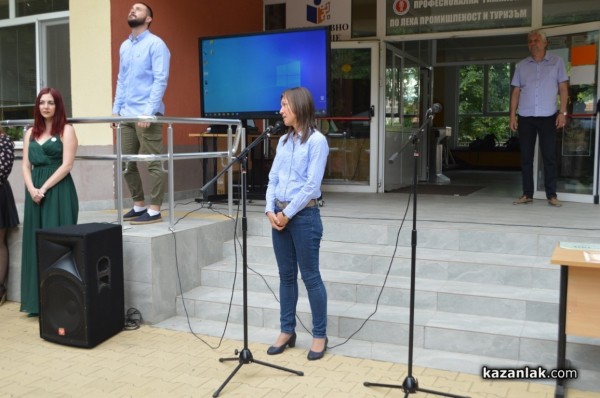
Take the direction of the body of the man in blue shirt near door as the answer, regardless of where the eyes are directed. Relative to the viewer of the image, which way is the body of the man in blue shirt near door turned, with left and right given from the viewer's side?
facing the viewer

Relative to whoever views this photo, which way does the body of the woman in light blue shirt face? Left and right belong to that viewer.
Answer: facing the viewer and to the left of the viewer

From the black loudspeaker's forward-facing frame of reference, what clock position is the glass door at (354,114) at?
The glass door is roughly at 6 o'clock from the black loudspeaker.

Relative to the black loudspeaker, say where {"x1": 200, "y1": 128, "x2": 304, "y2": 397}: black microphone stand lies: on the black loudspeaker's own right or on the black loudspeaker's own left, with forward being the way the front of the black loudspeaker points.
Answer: on the black loudspeaker's own left

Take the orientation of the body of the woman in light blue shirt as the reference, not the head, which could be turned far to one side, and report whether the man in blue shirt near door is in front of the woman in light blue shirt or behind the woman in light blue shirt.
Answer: behind

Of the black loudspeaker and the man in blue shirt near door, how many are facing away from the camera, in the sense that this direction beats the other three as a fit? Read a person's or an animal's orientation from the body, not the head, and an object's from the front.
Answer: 0

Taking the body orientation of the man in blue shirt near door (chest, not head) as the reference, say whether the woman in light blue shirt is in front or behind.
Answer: in front

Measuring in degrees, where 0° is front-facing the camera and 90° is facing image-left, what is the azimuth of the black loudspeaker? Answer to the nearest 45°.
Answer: approximately 45°

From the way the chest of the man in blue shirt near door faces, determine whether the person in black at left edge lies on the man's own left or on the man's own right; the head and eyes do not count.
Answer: on the man's own right

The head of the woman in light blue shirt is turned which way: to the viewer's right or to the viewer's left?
to the viewer's left

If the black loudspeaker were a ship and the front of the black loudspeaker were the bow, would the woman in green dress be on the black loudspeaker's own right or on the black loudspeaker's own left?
on the black loudspeaker's own right

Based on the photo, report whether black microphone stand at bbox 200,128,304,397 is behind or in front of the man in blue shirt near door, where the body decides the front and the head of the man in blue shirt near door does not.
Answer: in front

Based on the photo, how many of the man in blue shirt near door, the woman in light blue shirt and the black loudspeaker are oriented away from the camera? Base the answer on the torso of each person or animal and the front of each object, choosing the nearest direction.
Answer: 0

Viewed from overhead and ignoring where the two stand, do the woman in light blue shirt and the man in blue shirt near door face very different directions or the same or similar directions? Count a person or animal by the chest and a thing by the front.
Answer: same or similar directions

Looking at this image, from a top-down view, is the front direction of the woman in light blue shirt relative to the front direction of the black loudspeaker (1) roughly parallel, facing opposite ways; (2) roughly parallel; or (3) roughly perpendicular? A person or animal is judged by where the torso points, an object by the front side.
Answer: roughly parallel
